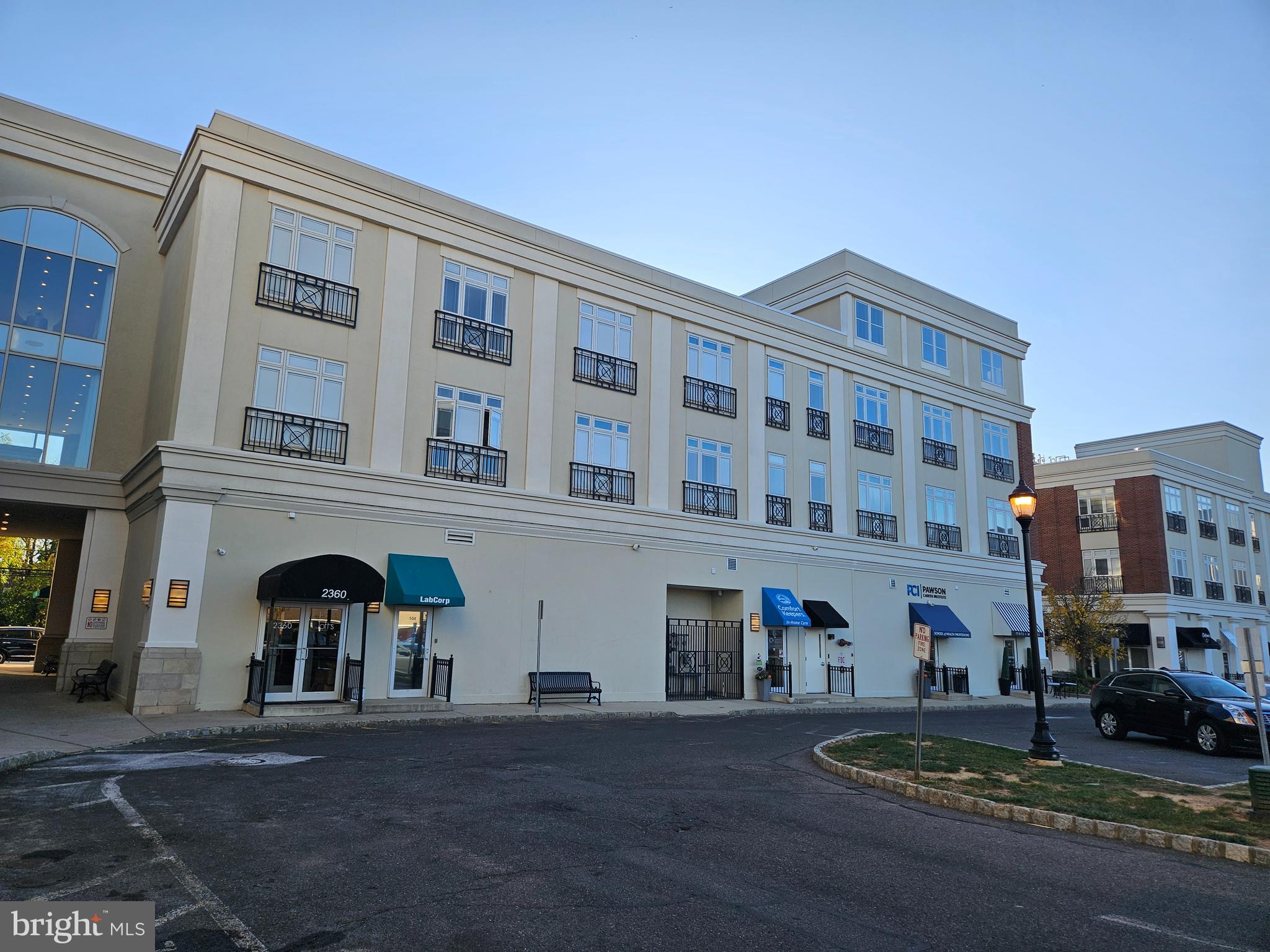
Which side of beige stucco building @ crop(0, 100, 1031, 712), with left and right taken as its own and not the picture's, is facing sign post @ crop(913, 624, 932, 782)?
front

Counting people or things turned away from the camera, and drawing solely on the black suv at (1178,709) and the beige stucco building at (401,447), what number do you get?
0

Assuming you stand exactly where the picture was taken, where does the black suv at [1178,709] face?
facing the viewer and to the right of the viewer

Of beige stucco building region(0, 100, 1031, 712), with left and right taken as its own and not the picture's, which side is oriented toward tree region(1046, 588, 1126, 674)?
left

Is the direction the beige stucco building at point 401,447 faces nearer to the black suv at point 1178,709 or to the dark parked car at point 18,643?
the black suv

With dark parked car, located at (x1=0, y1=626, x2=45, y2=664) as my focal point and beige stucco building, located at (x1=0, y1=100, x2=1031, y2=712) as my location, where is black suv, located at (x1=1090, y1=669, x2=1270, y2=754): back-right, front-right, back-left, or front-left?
back-left

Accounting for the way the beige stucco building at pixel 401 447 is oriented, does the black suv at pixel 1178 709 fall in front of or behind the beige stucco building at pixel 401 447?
in front

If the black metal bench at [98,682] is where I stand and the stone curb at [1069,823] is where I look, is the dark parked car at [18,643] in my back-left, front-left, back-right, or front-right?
back-left

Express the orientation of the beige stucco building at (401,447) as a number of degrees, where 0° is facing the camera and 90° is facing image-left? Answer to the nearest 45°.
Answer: approximately 315°

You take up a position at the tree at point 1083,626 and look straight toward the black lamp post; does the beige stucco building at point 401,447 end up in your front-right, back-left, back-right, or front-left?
front-right
